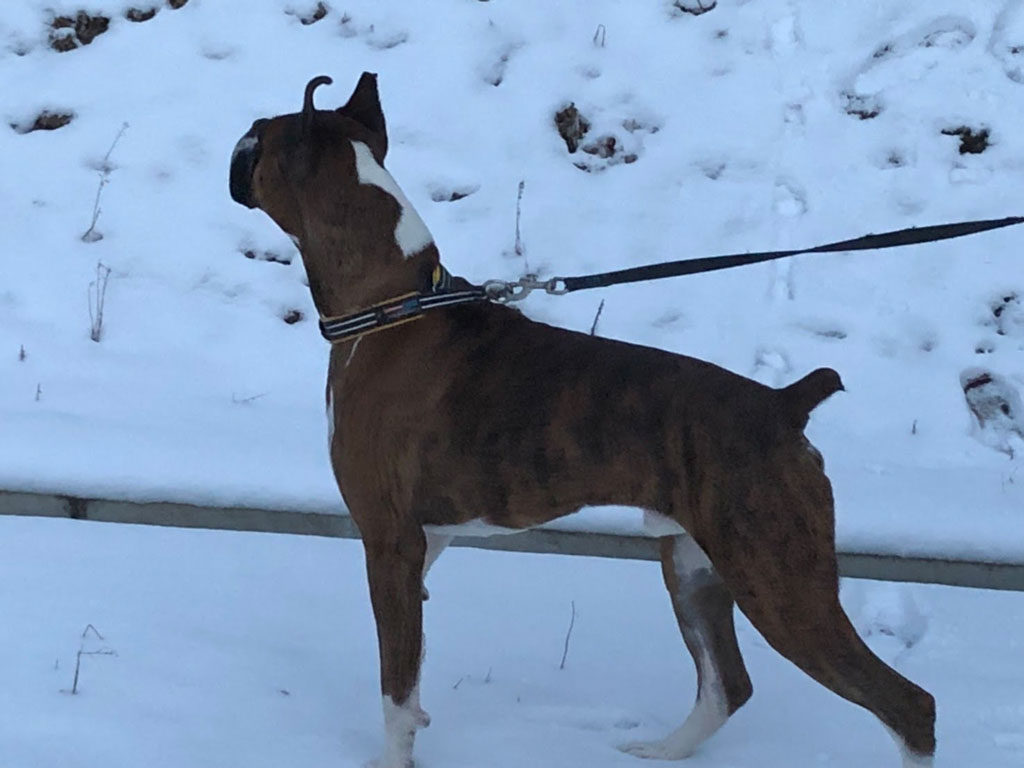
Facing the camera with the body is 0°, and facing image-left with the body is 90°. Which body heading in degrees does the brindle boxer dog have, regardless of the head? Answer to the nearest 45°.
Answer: approximately 90°

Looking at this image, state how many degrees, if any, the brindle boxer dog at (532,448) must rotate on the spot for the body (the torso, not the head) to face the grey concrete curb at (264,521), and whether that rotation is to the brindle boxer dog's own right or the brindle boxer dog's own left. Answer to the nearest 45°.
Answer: approximately 45° to the brindle boxer dog's own right
